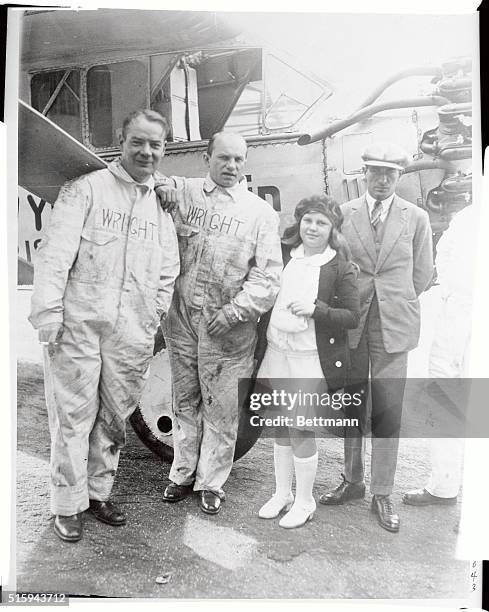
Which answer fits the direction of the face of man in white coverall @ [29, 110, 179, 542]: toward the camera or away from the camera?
toward the camera

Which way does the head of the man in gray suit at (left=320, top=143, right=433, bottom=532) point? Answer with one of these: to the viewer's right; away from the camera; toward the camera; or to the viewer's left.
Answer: toward the camera

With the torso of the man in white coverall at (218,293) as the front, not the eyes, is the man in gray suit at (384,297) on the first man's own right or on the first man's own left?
on the first man's own left

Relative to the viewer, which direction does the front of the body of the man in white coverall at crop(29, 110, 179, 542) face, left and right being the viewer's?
facing the viewer and to the right of the viewer

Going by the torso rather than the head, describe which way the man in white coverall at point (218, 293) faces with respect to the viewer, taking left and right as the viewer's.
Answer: facing the viewer

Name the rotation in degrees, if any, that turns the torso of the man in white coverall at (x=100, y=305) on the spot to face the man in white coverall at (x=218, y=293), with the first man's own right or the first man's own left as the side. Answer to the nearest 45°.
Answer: approximately 45° to the first man's own left

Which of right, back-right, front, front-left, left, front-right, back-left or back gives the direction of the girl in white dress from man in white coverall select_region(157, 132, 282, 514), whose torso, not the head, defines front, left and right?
left

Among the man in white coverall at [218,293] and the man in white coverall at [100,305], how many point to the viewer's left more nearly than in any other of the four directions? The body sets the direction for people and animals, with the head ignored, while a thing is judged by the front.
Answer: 0

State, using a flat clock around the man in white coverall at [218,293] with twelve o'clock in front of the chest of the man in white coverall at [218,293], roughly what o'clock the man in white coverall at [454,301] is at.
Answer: the man in white coverall at [454,301] is roughly at 9 o'clock from the man in white coverall at [218,293].
